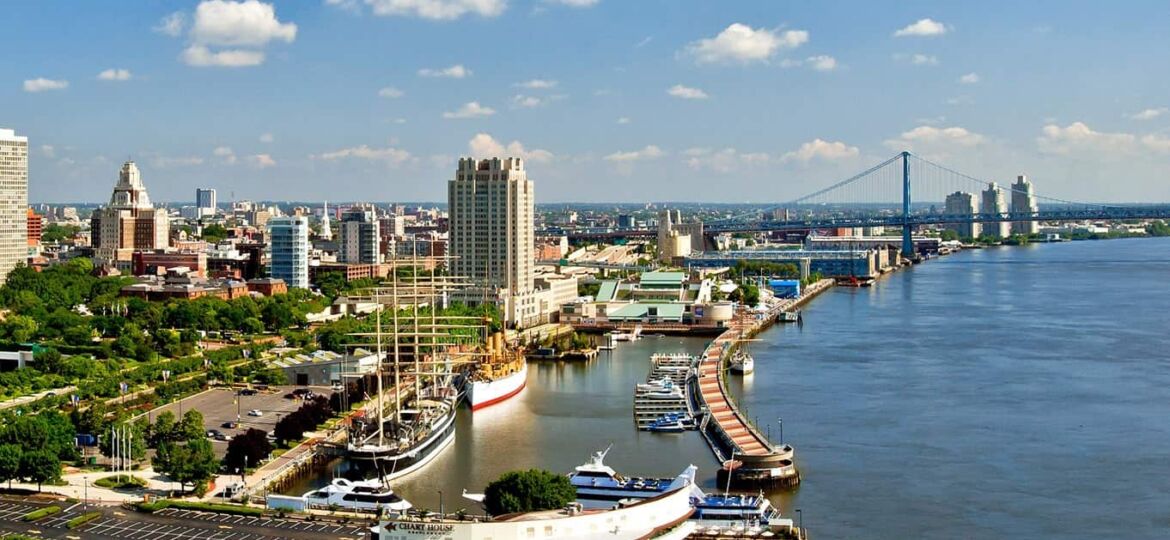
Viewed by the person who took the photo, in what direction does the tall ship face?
facing away from the viewer and to the right of the viewer

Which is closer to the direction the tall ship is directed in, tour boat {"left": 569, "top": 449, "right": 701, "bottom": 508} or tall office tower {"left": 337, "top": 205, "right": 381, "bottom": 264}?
the tall office tower

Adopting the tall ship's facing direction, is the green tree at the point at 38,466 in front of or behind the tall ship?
behind

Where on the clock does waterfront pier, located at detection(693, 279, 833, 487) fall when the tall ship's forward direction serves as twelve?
The waterfront pier is roughly at 2 o'clock from the tall ship.

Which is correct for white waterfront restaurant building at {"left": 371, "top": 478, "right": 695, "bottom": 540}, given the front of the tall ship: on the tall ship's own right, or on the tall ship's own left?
on the tall ship's own right

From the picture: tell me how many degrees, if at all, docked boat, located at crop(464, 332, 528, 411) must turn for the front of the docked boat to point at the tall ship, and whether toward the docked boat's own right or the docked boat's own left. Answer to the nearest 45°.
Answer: approximately 45° to the docked boat's own left

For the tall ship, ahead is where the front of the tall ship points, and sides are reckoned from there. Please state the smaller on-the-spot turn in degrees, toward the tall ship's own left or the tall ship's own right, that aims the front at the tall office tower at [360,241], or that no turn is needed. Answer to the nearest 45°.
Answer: approximately 45° to the tall ship's own left
